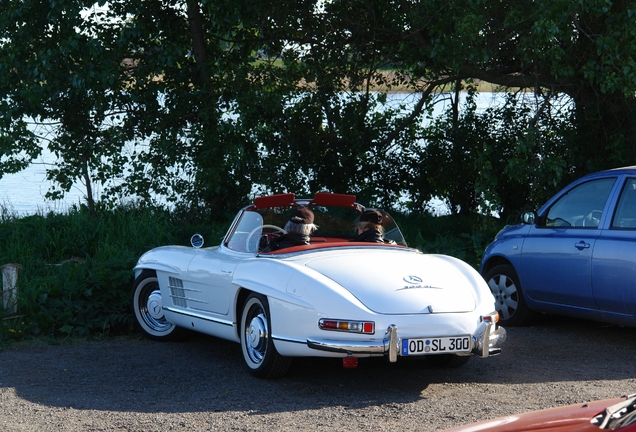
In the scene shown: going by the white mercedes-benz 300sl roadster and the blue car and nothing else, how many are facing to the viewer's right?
0

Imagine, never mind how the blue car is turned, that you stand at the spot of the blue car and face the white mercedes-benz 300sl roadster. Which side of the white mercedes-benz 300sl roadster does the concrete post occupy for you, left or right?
right

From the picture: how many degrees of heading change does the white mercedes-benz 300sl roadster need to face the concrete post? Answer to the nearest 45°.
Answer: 0° — it already faces it

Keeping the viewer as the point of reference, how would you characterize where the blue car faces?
facing away from the viewer and to the left of the viewer

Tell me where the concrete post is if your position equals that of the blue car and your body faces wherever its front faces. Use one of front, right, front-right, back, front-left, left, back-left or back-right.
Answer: front-left

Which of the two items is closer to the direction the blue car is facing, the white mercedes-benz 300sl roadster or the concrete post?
the concrete post

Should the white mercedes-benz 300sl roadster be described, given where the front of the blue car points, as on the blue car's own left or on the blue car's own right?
on the blue car's own left

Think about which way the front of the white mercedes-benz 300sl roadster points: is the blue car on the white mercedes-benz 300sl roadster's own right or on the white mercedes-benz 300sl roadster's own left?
on the white mercedes-benz 300sl roadster's own right

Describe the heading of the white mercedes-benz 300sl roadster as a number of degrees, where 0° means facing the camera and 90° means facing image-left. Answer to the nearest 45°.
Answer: approximately 135°
